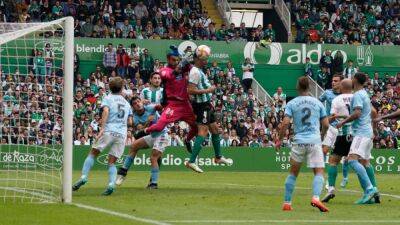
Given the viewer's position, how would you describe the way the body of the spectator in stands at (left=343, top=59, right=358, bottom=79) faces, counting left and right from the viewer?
facing the viewer

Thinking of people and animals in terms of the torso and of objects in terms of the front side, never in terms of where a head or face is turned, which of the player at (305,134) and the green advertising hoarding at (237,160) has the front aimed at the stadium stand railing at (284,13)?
the player

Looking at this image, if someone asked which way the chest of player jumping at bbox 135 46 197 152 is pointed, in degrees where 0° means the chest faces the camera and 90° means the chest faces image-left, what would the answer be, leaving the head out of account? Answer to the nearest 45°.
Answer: approximately 315°

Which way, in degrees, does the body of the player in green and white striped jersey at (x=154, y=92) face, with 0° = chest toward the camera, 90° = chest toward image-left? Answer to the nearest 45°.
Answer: approximately 315°

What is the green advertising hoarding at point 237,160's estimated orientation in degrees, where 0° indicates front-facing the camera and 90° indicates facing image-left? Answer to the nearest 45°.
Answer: approximately 0°

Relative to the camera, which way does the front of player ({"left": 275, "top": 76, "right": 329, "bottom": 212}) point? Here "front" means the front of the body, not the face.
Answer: away from the camera

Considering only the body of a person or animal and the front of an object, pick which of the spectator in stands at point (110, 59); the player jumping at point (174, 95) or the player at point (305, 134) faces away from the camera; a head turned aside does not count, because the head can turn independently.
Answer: the player at point (305, 134)

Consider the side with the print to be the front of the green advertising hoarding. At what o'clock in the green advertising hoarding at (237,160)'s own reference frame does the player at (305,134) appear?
The player is roughly at 12 o'clock from the green advertising hoarding.

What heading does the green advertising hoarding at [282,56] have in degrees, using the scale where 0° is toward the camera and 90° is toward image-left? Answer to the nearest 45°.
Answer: approximately 0°
